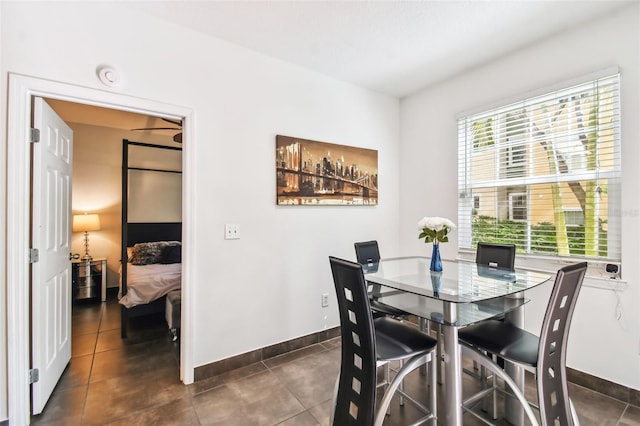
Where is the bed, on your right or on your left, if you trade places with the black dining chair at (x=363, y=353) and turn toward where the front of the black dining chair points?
on your left

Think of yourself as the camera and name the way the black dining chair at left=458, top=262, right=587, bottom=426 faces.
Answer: facing away from the viewer and to the left of the viewer

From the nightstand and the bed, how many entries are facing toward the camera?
2

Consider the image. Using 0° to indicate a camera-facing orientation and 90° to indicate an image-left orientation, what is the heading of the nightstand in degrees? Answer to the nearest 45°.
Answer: approximately 0°

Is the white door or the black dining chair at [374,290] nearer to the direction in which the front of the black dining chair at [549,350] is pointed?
the black dining chair

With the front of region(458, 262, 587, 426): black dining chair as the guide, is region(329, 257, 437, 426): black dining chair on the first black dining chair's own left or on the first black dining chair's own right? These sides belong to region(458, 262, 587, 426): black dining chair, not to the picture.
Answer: on the first black dining chair's own left

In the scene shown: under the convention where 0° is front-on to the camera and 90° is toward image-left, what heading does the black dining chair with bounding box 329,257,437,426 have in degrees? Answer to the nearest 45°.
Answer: approximately 225°
